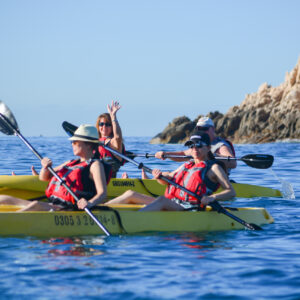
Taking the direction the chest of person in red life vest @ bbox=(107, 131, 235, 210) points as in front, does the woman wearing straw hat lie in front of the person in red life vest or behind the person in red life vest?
in front

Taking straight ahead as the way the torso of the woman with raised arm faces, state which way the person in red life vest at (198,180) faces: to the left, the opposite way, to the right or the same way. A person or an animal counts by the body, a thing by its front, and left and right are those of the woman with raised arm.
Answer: the same way

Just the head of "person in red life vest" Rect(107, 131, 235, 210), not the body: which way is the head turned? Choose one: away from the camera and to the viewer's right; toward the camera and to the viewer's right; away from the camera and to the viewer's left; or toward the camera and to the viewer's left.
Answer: toward the camera and to the viewer's left

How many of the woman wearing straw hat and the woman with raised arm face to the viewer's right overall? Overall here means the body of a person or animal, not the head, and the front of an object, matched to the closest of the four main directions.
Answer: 0

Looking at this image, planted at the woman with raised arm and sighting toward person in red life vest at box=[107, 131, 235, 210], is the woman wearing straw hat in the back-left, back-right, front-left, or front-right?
front-right

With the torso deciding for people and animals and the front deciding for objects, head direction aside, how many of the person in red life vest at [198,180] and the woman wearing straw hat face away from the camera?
0

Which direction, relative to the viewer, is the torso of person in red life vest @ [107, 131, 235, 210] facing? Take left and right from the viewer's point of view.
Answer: facing the viewer and to the left of the viewer

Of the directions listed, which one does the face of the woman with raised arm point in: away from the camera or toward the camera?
toward the camera

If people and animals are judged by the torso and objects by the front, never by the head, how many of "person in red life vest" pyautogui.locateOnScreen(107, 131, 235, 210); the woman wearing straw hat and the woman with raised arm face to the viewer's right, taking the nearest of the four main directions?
0

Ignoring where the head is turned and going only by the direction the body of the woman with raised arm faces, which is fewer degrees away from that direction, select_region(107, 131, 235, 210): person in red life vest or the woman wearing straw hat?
the woman wearing straw hat
